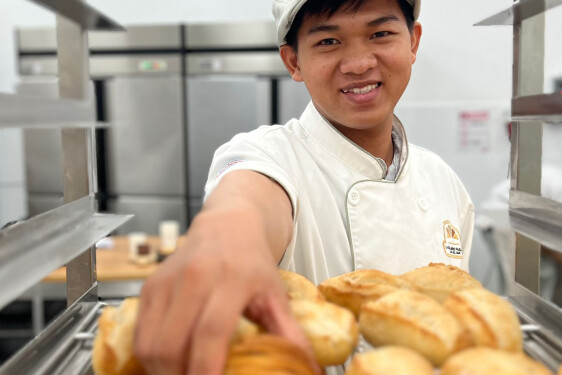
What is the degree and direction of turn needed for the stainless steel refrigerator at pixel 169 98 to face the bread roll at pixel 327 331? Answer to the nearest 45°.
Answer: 0° — it already faces it

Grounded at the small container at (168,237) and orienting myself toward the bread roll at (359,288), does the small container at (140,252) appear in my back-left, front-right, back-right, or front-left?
front-right

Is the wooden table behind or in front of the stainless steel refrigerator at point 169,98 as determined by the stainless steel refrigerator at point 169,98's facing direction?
in front

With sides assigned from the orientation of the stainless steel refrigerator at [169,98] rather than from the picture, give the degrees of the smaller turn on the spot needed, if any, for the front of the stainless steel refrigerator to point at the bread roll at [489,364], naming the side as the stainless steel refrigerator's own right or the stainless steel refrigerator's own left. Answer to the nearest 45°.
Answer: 0° — it already faces it

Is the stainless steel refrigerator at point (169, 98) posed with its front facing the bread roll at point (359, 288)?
yes

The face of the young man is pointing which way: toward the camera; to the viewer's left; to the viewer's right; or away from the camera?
toward the camera

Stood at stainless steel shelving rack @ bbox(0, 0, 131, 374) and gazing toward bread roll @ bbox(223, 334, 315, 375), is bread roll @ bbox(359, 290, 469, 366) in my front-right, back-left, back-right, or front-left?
front-left

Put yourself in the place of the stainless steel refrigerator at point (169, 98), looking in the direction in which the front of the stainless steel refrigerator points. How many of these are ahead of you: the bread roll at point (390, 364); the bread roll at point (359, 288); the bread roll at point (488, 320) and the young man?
4

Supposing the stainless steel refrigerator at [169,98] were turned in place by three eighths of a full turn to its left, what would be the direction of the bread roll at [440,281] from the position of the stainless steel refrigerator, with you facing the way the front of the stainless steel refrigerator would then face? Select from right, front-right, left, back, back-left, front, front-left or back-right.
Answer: back-right

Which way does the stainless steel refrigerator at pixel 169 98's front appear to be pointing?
toward the camera

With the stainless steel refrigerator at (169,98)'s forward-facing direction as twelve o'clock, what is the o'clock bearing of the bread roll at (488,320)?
The bread roll is roughly at 12 o'clock from the stainless steel refrigerator.

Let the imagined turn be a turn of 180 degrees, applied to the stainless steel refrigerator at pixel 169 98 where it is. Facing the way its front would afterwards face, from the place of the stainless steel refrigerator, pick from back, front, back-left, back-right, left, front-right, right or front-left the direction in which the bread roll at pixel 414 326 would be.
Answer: back

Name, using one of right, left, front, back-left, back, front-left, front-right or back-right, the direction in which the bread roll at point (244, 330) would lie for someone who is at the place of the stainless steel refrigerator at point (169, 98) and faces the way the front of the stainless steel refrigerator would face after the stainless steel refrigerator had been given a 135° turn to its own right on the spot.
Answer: back-left

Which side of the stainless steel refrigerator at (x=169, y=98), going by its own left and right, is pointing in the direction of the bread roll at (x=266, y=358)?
front

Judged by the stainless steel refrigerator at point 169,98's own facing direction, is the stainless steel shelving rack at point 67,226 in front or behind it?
in front

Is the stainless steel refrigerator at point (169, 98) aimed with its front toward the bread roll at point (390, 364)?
yes

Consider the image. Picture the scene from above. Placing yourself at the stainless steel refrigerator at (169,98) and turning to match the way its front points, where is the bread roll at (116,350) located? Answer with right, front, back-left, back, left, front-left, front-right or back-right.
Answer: front
